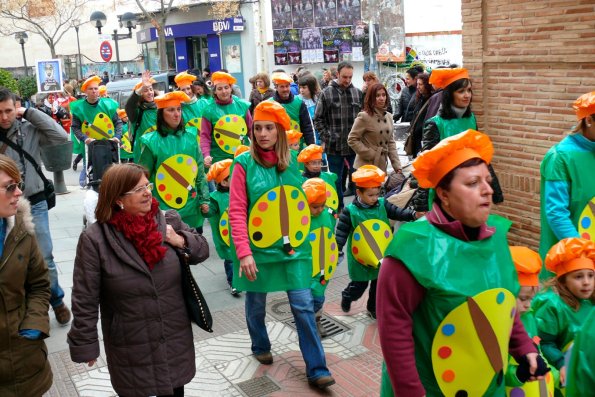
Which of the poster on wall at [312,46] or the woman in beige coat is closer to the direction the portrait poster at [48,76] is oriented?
the woman in beige coat

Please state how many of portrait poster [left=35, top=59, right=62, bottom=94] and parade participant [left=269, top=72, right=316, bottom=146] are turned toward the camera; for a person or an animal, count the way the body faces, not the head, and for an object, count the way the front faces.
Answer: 2

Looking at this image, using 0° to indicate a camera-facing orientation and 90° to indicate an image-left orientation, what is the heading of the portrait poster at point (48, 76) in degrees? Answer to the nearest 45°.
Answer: approximately 0°
